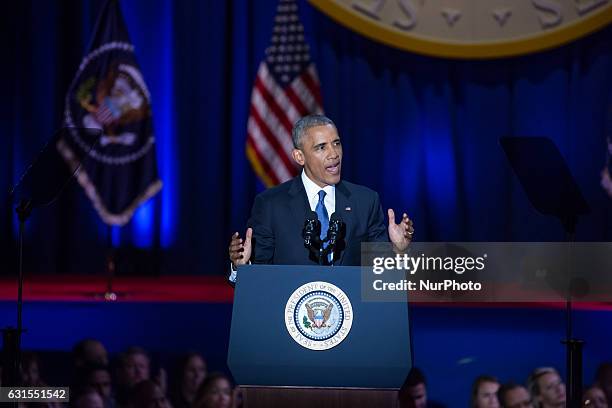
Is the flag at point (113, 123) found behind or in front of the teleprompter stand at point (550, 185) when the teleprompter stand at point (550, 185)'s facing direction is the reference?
in front

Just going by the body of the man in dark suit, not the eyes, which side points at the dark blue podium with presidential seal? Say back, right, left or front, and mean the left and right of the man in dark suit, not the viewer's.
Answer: front

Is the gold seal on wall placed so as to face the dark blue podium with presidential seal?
yes

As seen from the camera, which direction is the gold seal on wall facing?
toward the camera

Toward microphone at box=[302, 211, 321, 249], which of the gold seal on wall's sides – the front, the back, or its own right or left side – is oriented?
front

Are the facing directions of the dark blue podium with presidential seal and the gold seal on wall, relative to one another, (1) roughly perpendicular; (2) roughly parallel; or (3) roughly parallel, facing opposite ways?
roughly parallel

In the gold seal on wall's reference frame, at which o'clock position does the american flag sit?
The american flag is roughly at 3 o'clock from the gold seal on wall.

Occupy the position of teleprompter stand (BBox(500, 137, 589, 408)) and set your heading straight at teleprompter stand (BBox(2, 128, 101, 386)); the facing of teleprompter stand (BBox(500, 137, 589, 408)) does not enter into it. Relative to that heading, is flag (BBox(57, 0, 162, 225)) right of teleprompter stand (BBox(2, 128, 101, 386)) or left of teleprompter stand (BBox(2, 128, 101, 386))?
right

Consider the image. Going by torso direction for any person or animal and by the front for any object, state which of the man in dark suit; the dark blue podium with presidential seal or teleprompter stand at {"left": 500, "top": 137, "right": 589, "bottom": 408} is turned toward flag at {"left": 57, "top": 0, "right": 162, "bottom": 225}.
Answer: the teleprompter stand

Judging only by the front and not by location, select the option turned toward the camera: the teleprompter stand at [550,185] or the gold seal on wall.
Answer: the gold seal on wall

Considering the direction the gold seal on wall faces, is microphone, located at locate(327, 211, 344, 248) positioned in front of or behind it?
in front

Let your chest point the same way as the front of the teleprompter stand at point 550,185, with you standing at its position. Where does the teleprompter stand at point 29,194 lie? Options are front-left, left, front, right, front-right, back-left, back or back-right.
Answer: front-left

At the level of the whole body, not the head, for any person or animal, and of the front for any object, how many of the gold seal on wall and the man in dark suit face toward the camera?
2

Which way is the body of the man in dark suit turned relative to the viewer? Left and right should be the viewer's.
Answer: facing the viewer

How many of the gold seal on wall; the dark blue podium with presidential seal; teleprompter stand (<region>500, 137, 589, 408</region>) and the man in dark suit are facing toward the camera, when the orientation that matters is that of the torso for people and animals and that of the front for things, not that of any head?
3

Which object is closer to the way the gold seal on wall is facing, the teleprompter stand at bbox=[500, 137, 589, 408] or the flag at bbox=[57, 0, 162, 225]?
the teleprompter stand

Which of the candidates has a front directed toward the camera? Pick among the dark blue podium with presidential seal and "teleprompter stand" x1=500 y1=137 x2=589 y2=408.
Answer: the dark blue podium with presidential seal
